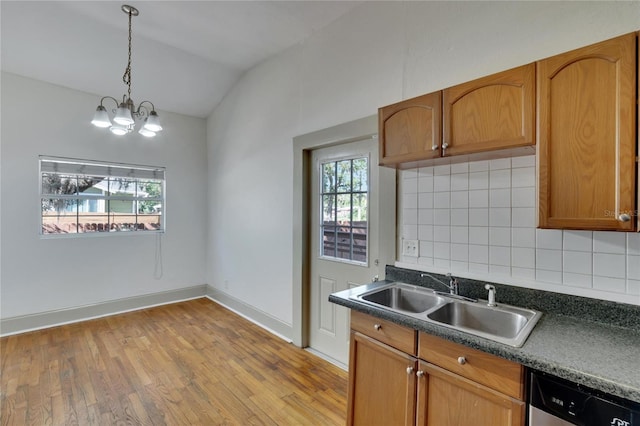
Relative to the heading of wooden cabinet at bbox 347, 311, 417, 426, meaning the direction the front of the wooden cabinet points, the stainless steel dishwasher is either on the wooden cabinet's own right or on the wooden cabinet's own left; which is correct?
on the wooden cabinet's own left

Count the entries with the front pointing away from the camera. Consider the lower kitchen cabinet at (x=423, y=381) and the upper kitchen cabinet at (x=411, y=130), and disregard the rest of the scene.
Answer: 0

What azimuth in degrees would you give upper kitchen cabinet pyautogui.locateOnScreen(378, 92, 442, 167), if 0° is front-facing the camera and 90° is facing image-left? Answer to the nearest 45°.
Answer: approximately 45°

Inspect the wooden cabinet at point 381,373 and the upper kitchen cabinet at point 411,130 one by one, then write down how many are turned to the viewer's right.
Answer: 0

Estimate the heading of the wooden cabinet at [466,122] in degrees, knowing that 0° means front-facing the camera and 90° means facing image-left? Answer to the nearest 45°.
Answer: approximately 45°

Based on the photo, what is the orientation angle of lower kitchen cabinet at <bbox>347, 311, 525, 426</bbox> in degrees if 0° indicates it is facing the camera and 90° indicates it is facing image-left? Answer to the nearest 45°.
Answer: approximately 45°

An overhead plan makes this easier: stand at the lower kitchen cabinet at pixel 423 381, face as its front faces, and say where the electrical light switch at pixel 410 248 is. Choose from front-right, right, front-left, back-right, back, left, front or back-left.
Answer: back-right
